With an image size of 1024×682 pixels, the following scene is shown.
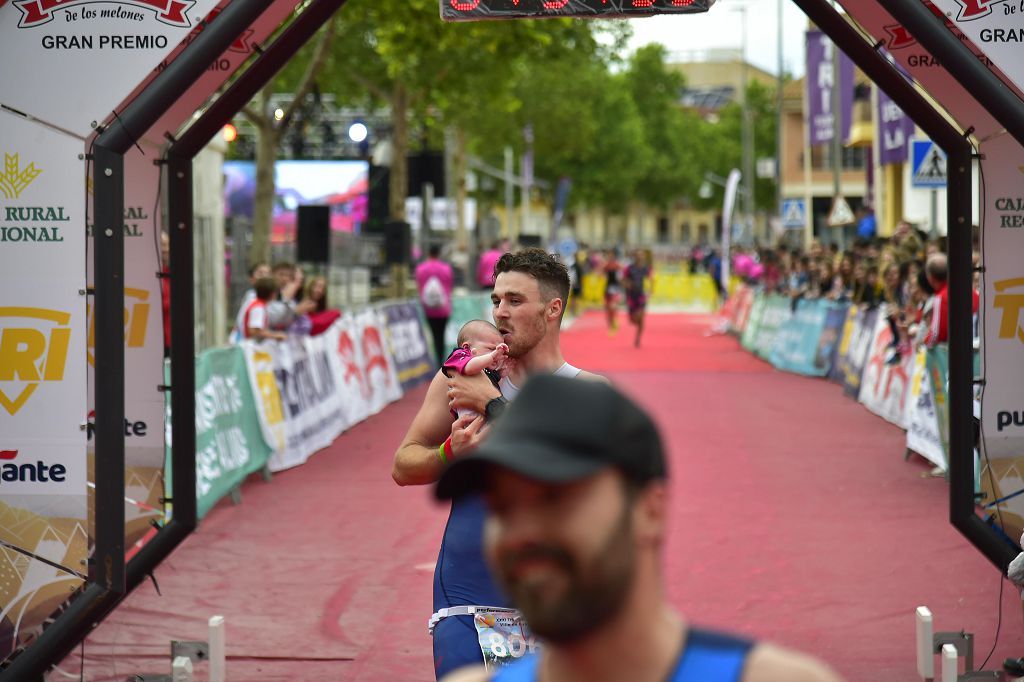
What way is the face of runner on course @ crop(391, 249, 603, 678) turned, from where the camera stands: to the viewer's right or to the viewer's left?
to the viewer's left

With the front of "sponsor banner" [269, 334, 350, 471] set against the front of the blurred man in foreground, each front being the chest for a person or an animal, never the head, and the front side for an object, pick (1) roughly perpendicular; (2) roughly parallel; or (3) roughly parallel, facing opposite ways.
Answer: roughly perpendicular

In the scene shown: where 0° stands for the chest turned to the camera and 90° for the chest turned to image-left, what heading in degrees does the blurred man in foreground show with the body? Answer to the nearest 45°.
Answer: approximately 45°

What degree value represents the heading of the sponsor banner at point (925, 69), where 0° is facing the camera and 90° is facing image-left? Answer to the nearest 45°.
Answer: approximately 0°

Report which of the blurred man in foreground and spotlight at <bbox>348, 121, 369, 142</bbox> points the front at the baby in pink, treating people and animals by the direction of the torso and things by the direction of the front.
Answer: the spotlight

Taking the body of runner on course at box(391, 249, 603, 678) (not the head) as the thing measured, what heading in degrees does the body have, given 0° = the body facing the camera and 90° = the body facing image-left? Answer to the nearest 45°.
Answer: approximately 45°
